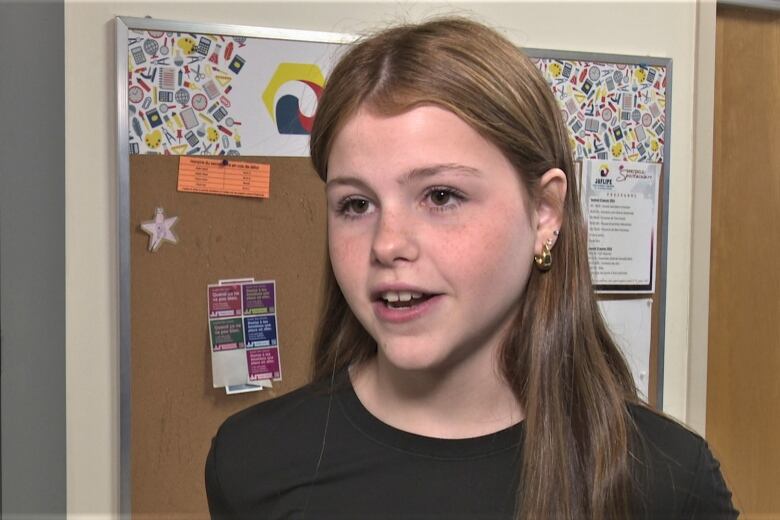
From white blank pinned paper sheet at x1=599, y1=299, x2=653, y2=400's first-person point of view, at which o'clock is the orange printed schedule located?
The orange printed schedule is roughly at 2 o'clock from the white blank pinned paper sheet.

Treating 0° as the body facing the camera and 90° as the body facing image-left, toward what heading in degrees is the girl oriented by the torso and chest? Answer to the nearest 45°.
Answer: approximately 45°

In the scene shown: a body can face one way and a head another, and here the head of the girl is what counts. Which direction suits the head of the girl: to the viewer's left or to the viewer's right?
to the viewer's left

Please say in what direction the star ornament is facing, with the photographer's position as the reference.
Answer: facing the viewer

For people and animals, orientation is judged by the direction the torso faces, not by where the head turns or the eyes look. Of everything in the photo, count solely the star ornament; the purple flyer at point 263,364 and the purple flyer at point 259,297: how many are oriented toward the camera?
3

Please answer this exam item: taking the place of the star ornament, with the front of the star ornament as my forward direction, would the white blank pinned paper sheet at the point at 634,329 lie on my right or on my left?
on my left

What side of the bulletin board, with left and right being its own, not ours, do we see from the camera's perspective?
front

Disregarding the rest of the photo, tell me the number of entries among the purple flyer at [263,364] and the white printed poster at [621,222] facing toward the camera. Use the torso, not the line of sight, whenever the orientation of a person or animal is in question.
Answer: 2

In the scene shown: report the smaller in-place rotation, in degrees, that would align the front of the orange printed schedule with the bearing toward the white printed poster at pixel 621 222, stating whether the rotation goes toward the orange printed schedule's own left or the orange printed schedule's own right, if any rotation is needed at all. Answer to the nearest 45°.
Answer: approximately 90° to the orange printed schedule's own left

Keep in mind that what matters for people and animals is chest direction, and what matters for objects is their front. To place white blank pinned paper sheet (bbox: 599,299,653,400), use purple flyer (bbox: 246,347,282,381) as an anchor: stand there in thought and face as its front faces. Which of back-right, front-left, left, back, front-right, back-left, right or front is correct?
left
